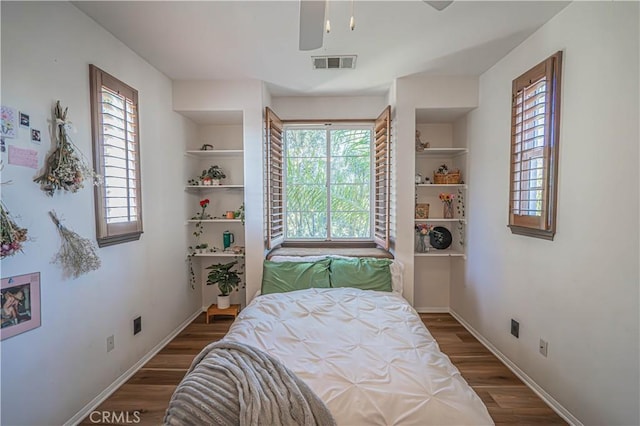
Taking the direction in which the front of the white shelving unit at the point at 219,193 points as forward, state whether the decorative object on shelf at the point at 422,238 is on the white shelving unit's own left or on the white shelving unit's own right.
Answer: on the white shelving unit's own left

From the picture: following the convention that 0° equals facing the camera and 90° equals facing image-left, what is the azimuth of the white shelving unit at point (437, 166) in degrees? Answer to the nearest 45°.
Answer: approximately 0°

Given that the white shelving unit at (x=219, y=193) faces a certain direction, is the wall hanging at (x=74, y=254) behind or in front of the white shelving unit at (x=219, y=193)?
in front

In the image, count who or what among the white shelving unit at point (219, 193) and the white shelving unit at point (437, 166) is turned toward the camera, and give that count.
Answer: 2

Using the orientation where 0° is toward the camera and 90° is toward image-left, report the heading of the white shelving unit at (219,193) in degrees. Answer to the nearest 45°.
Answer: approximately 0°

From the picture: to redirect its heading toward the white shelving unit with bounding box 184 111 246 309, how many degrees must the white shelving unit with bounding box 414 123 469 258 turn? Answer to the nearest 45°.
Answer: approximately 90° to its right

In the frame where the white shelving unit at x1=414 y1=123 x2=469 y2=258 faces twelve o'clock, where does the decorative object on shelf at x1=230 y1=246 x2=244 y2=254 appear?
The decorative object on shelf is roughly at 2 o'clock from the white shelving unit.

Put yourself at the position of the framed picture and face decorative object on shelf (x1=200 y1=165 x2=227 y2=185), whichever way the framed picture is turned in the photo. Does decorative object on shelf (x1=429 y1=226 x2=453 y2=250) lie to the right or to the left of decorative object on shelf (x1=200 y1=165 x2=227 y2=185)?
right

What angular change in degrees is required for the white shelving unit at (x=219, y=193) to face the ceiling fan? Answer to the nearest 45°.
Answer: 0° — it already faces it

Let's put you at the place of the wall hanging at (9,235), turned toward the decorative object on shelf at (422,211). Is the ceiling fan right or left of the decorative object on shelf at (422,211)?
right
